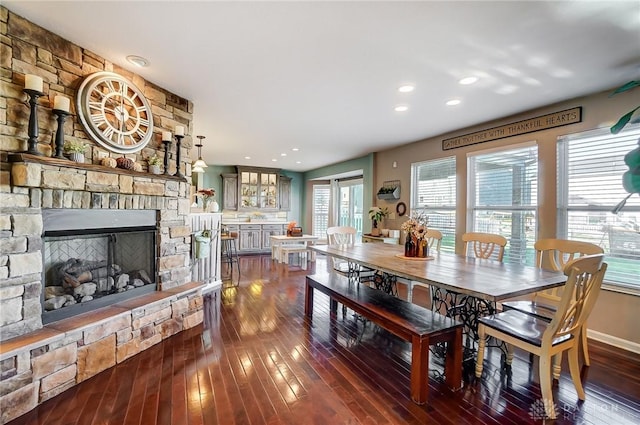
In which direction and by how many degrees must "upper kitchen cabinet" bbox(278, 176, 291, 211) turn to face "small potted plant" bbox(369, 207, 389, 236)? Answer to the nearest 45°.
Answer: approximately 45° to its left

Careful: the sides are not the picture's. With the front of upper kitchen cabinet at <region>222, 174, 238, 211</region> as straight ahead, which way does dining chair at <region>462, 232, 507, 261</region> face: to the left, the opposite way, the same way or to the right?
to the right

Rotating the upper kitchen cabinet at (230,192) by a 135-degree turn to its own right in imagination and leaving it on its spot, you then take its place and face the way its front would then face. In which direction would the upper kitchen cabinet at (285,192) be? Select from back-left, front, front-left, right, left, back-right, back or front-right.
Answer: back-right

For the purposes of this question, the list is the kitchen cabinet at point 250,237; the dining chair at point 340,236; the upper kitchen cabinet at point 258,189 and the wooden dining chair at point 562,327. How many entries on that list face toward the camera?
3

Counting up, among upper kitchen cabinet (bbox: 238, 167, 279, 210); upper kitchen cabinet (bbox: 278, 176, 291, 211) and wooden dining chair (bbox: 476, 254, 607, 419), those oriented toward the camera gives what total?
2

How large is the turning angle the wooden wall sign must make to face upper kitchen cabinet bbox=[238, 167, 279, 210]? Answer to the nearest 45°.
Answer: approximately 45° to its right

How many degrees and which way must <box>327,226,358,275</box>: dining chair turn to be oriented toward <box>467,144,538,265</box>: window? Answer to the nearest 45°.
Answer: approximately 90° to its left

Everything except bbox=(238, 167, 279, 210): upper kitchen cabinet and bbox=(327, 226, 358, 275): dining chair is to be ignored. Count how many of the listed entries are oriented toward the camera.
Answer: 2

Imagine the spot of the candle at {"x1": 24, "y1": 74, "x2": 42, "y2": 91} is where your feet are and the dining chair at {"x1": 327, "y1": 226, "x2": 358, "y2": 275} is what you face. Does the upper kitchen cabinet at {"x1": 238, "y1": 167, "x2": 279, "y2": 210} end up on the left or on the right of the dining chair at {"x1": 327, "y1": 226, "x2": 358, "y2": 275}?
left

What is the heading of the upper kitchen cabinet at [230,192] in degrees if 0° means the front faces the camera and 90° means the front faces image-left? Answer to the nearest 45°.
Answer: approximately 0°
